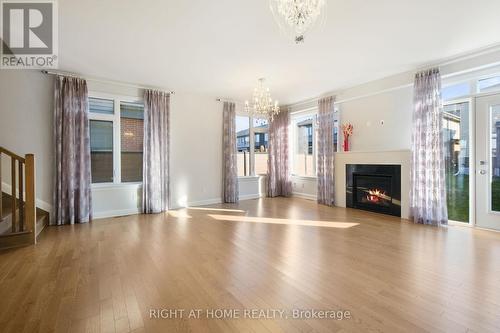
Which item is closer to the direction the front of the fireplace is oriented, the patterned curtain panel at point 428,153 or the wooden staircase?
the wooden staircase

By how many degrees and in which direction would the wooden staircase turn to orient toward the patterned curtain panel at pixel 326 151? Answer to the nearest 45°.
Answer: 0° — it already faces it

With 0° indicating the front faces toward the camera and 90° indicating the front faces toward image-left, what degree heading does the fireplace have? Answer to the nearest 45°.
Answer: approximately 45°

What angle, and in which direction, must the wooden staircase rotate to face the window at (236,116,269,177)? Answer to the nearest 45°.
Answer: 0° — it already faces it

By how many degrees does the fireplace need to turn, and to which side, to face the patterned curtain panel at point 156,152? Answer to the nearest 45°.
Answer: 0° — it already faces it

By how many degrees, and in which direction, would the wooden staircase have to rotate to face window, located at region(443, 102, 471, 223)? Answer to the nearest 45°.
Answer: approximately 45° to its right

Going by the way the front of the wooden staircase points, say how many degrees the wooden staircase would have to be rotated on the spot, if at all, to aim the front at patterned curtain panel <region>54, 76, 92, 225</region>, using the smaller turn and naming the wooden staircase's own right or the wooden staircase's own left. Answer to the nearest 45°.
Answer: approximately 45° to the wooden staircase's own left

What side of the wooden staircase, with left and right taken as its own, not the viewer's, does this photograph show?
right

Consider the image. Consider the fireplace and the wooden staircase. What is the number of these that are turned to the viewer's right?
1

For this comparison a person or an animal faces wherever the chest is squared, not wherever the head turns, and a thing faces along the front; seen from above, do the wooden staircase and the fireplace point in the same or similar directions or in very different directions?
very different directions
